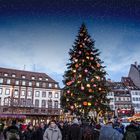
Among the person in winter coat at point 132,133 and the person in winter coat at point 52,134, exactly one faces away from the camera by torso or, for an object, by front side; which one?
the person in winter coat at point 132,133

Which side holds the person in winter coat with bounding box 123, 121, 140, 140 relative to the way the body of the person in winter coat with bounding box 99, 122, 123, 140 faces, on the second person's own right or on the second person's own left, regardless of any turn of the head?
on the second person's own right

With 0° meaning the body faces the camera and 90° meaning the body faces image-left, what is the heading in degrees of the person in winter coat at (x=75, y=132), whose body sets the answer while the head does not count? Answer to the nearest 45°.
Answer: approximately 180°

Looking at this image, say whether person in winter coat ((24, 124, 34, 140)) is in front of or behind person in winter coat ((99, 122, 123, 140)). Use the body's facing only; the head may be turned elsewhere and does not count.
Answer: in front

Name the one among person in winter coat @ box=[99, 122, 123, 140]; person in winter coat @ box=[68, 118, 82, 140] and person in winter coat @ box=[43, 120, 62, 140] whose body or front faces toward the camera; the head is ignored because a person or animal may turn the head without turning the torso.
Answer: person in winter coat @ box=[43, 120, 62, 140]

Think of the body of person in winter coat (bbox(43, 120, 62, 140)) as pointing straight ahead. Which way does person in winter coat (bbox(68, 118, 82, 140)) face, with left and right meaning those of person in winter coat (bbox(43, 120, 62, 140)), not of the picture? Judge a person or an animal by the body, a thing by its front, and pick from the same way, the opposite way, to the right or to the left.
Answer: the opposite way

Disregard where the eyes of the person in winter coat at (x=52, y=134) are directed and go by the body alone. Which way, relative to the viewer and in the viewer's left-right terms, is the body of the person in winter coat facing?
facing the viewer

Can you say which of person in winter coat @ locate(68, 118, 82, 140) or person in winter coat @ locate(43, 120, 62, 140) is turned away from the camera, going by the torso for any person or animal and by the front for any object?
person in winter coat @ locate(68, 118, 82, 140)

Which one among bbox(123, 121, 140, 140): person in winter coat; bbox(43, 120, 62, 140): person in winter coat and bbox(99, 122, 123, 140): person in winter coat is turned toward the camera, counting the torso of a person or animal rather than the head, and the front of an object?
bbox(43, 120, 62, 140): person in winter coat

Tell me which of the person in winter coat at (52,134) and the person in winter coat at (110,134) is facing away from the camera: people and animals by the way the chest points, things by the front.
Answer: the person in winter coat at (110,134)

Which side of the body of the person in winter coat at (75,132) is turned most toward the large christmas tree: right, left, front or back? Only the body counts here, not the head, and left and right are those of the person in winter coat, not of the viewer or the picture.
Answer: front

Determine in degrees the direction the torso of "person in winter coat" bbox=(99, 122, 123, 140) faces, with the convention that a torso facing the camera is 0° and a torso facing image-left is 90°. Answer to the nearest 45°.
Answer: approximately 180°

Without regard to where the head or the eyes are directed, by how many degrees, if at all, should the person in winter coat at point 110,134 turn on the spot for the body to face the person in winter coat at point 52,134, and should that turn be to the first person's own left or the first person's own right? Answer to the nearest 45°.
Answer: approximately 90° to the first person's own left

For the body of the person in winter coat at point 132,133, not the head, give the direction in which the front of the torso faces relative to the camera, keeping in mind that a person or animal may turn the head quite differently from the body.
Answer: away from the camera
